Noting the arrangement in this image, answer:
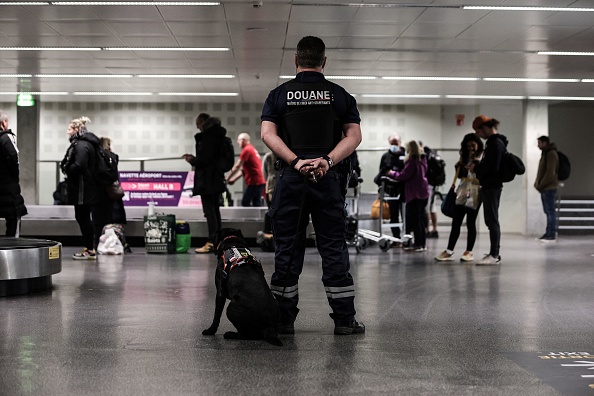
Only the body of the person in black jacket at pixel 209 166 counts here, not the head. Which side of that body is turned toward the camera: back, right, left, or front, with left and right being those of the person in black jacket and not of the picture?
left

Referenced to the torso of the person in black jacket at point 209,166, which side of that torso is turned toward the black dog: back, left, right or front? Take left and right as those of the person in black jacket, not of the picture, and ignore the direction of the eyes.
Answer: left

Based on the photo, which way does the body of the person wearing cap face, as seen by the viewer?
to the viewer's left

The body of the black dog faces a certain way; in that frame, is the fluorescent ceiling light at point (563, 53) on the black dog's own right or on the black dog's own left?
on the black dog's own right

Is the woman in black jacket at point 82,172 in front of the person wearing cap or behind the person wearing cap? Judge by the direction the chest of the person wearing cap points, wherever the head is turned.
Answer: in front

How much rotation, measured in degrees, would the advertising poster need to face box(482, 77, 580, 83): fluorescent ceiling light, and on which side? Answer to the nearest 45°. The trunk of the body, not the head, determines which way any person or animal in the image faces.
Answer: approximately 90° to its left
